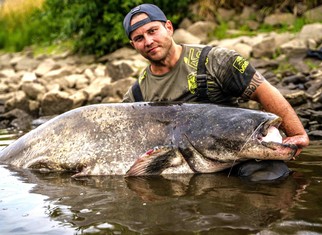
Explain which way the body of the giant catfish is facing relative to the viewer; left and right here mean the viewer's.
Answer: facing to the right of the viewer

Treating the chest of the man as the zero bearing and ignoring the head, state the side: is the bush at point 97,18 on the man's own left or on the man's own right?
on the man's own right

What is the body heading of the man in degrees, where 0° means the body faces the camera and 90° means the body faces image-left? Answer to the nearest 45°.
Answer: approximately 45°

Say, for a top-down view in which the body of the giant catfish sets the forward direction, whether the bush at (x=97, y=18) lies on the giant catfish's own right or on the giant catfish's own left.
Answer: on the giant catfish's own left
